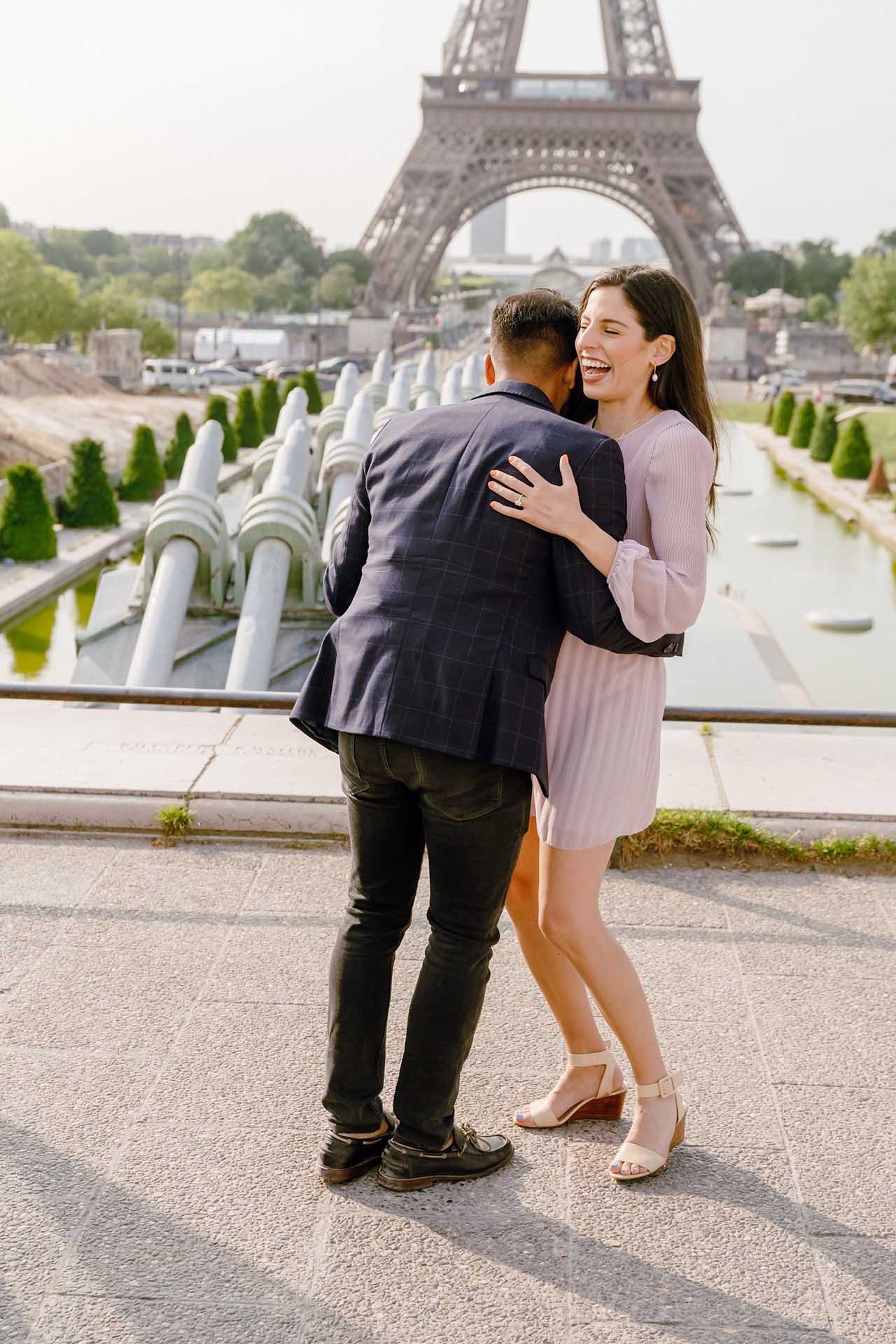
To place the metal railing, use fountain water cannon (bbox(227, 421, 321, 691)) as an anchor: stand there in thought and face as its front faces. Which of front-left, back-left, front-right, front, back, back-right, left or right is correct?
back

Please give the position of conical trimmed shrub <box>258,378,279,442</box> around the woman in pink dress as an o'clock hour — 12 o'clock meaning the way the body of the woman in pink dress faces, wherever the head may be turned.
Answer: The conical trimmed shrub is roughly at 4 o'clock from the woman in pink dress.

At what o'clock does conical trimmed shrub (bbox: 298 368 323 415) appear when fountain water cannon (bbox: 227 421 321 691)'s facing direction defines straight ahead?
The conical trimmed shrub is roughly at 12 o'clock from the fountain water cannon.

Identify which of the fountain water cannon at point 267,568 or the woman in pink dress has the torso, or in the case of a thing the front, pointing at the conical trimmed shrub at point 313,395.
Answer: the fountain water cannon

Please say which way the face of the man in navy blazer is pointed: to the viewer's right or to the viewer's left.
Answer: to the viewer's right

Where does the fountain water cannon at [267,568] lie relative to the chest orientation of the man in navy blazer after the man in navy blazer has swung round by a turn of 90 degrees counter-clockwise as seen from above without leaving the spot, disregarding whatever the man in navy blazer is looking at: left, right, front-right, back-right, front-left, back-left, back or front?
front-right

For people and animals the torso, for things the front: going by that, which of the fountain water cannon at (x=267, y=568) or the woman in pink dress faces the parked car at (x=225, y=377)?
the fountain water cannon

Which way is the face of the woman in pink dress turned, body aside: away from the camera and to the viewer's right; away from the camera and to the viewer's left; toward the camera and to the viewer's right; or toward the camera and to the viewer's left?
toward the camera and to the viewer's left

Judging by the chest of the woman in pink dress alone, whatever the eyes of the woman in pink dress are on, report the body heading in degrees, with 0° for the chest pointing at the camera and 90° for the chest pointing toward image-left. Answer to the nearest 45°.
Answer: approximately 45°

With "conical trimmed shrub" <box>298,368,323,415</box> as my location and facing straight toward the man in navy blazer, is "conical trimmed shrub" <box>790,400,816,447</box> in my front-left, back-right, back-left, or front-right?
front-left

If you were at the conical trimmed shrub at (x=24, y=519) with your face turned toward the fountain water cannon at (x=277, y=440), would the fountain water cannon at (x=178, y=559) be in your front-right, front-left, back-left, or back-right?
front-right

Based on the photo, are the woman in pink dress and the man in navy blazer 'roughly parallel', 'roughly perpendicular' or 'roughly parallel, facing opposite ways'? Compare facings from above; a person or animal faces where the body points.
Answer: roughly parallel, facing opposite ways

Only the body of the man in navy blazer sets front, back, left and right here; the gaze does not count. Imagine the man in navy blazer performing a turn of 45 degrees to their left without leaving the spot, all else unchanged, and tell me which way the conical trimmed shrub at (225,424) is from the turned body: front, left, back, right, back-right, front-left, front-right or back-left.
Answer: front

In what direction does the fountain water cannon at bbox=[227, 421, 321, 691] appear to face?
away from the camera

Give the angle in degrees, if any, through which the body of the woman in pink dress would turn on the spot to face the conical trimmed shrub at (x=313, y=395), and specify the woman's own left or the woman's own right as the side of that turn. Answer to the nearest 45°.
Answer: approximately 135° to the woman's own right

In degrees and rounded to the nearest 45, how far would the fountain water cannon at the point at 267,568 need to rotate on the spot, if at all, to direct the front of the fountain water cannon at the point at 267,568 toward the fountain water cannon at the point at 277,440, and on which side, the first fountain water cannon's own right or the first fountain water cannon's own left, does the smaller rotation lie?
0° — it already faces it

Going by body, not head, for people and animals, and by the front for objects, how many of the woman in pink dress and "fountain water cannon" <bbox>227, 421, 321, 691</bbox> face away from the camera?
1

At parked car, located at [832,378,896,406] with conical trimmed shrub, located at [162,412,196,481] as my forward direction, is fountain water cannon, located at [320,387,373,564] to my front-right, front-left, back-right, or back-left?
front-left

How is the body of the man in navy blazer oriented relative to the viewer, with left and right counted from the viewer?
facing away from the viewer and to the right of the viewer

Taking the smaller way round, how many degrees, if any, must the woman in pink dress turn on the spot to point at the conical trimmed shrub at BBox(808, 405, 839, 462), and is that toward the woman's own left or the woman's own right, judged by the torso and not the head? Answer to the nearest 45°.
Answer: approximately 135° to the woman's own right
